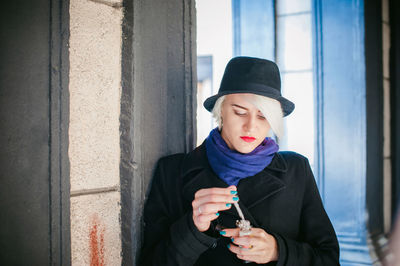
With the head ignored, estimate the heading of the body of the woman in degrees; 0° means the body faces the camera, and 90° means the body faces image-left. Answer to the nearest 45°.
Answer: approximately 0°
